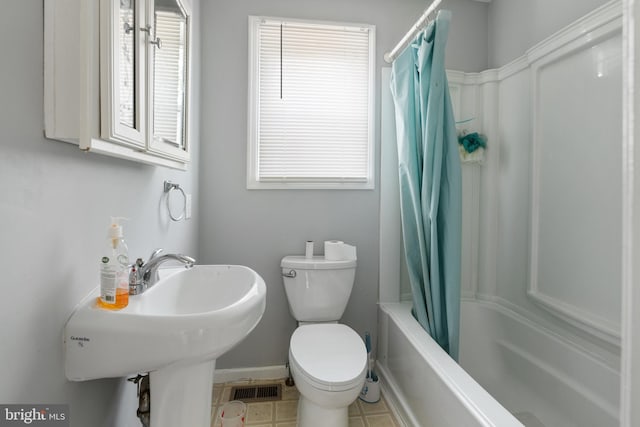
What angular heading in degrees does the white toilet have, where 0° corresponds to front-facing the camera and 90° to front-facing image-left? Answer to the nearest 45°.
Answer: approximately 0°

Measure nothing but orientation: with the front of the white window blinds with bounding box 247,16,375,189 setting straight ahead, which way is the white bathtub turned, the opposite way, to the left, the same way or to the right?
to the right

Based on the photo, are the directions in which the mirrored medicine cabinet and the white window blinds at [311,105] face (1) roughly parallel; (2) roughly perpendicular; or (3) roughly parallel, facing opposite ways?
roughly perpendicular

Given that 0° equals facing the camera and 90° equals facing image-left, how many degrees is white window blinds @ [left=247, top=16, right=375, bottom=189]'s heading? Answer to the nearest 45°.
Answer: approximately 0°

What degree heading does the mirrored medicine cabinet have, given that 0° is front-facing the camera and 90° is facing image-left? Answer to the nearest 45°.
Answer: approximately 315°

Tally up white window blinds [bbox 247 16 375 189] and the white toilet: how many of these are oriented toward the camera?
2

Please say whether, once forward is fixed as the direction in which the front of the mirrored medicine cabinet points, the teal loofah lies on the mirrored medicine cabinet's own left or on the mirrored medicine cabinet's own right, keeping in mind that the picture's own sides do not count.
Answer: on the mirrored medicine cabinet's own left

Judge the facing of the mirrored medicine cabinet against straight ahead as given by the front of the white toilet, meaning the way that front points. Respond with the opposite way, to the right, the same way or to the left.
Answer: to the left

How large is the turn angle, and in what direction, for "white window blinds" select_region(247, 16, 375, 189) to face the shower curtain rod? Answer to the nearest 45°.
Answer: approximately 45° to its left
